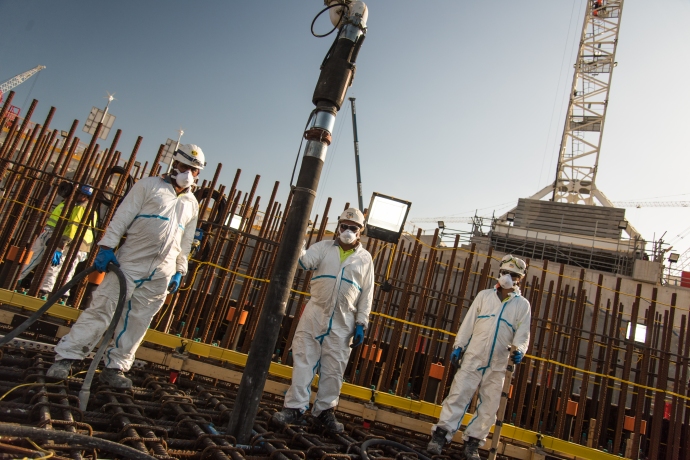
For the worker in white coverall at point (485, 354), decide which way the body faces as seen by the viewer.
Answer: toward the camera

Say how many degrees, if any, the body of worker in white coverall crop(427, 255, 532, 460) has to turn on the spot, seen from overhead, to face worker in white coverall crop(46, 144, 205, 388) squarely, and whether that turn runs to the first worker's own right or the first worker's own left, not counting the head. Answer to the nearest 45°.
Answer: approximately 45° to the first worker's own right

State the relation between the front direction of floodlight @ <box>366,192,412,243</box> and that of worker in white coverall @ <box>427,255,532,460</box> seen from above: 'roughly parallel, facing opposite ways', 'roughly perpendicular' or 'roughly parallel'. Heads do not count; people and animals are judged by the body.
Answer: roughly parallel

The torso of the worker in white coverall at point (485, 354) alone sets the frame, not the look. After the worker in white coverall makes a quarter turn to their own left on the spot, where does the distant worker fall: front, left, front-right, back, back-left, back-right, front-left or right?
back

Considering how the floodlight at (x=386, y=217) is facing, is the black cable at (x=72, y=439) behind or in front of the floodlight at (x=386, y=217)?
in front

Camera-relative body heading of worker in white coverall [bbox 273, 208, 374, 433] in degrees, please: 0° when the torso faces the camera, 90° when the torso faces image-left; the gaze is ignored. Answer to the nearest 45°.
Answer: approximately 0°

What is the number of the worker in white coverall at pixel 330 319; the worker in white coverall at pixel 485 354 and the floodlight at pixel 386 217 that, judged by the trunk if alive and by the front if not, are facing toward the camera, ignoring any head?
3

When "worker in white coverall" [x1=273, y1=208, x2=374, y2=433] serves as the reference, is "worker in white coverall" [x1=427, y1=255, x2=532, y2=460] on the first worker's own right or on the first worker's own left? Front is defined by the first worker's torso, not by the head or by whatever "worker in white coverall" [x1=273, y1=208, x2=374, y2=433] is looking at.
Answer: on the first worker's own left

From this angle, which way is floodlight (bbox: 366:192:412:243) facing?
toward the camera

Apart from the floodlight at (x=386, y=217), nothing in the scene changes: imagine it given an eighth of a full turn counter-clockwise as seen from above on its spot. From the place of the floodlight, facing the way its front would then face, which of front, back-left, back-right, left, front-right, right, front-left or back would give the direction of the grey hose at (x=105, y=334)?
right

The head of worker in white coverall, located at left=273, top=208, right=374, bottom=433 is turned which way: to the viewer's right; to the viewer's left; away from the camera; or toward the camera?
toward the camera

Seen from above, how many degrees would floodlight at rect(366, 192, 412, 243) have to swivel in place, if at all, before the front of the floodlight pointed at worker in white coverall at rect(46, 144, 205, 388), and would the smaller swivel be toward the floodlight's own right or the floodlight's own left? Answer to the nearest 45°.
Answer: approximately 45° to the floodlight's own right
